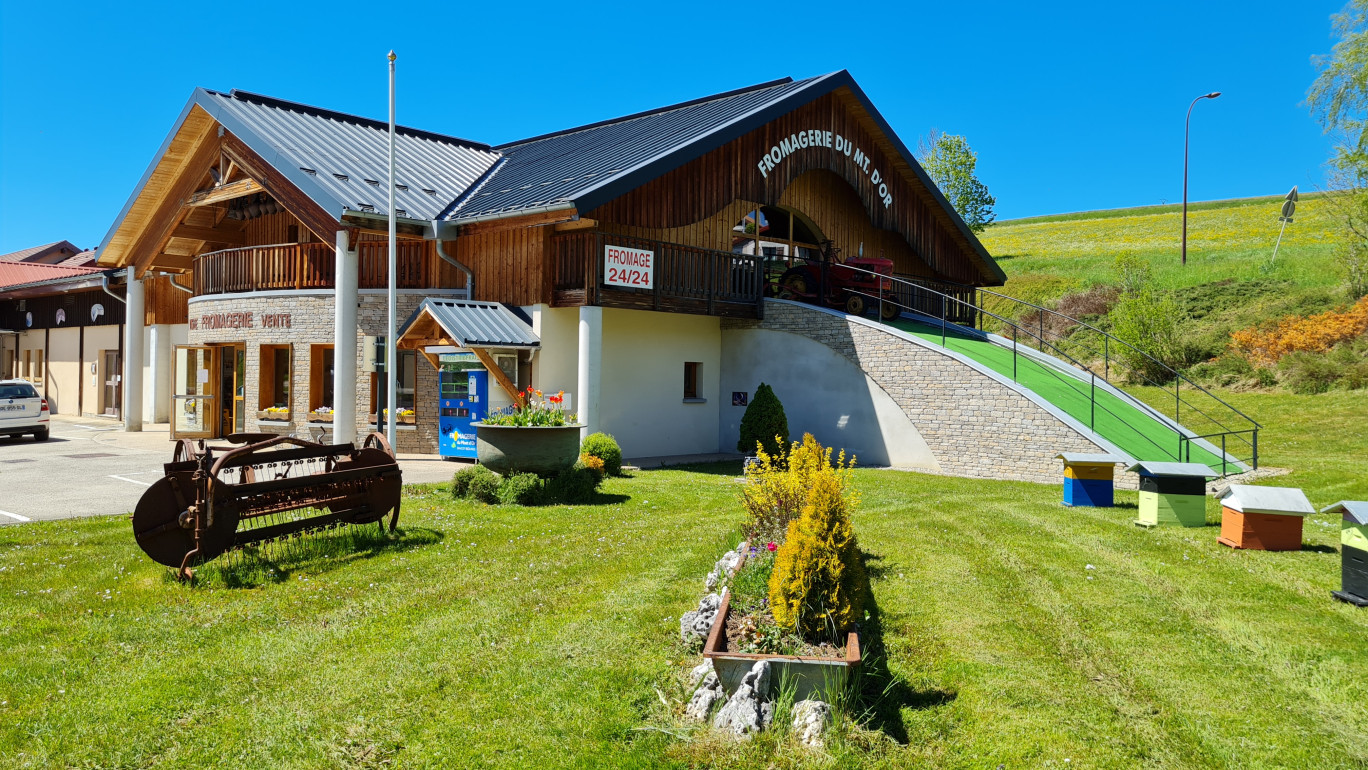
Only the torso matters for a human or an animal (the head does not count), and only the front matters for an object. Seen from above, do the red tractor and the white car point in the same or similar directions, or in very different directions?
very different directions

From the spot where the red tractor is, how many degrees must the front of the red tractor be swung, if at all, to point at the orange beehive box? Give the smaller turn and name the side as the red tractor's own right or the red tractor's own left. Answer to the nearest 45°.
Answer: approximately 45° to the red tractor's own right

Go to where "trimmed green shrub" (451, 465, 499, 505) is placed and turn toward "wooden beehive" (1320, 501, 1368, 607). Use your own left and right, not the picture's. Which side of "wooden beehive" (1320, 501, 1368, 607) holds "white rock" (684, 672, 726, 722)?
right

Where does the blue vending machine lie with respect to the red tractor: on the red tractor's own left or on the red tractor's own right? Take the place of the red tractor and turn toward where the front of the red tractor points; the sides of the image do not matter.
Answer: on the red tractor's own right

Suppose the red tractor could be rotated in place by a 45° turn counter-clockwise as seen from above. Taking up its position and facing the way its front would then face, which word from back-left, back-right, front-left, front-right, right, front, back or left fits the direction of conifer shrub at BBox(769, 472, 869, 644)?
right

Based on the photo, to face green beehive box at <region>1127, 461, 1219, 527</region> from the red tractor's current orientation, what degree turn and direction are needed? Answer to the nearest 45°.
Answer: approximately 45° to its right

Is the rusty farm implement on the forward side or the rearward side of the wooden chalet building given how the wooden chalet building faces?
on the forward side

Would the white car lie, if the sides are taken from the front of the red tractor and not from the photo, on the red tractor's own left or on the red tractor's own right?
on the red tractor's own right

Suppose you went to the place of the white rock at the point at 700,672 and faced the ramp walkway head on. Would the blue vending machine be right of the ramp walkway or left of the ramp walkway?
left

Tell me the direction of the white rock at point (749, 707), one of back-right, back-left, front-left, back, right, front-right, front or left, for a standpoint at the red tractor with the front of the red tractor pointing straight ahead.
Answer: front-right
